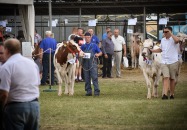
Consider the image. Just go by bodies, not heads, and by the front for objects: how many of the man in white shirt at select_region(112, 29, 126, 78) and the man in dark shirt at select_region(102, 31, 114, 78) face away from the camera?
0

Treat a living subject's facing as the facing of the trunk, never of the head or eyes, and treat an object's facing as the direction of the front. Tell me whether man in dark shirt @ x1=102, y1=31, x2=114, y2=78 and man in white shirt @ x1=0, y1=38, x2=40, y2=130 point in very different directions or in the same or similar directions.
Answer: very different directions

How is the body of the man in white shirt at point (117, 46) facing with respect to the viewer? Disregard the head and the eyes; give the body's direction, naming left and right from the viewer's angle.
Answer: facing the viewer and to the left of the viewer

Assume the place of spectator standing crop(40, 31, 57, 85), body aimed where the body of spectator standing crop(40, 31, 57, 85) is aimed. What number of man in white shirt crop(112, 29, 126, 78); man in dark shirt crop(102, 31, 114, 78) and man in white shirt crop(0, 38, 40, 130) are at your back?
1

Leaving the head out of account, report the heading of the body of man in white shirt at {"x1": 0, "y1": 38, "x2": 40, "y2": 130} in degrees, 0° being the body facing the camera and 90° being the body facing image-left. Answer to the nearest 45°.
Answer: approximately 135°

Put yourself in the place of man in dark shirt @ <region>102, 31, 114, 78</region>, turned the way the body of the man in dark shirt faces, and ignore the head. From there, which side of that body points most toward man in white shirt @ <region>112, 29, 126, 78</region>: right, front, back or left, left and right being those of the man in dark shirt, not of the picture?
left
